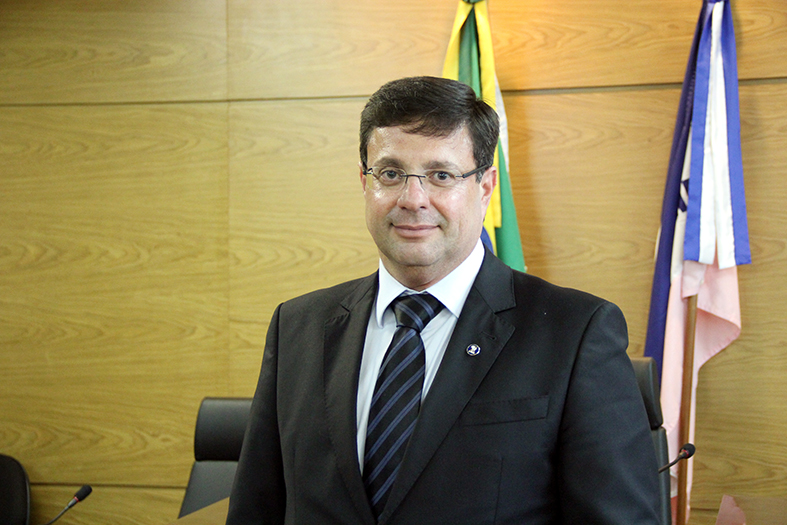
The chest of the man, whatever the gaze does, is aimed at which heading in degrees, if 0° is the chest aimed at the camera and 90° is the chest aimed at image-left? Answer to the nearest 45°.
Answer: approximately 45°

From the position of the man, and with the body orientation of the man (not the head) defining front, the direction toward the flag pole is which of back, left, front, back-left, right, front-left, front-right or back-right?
back
